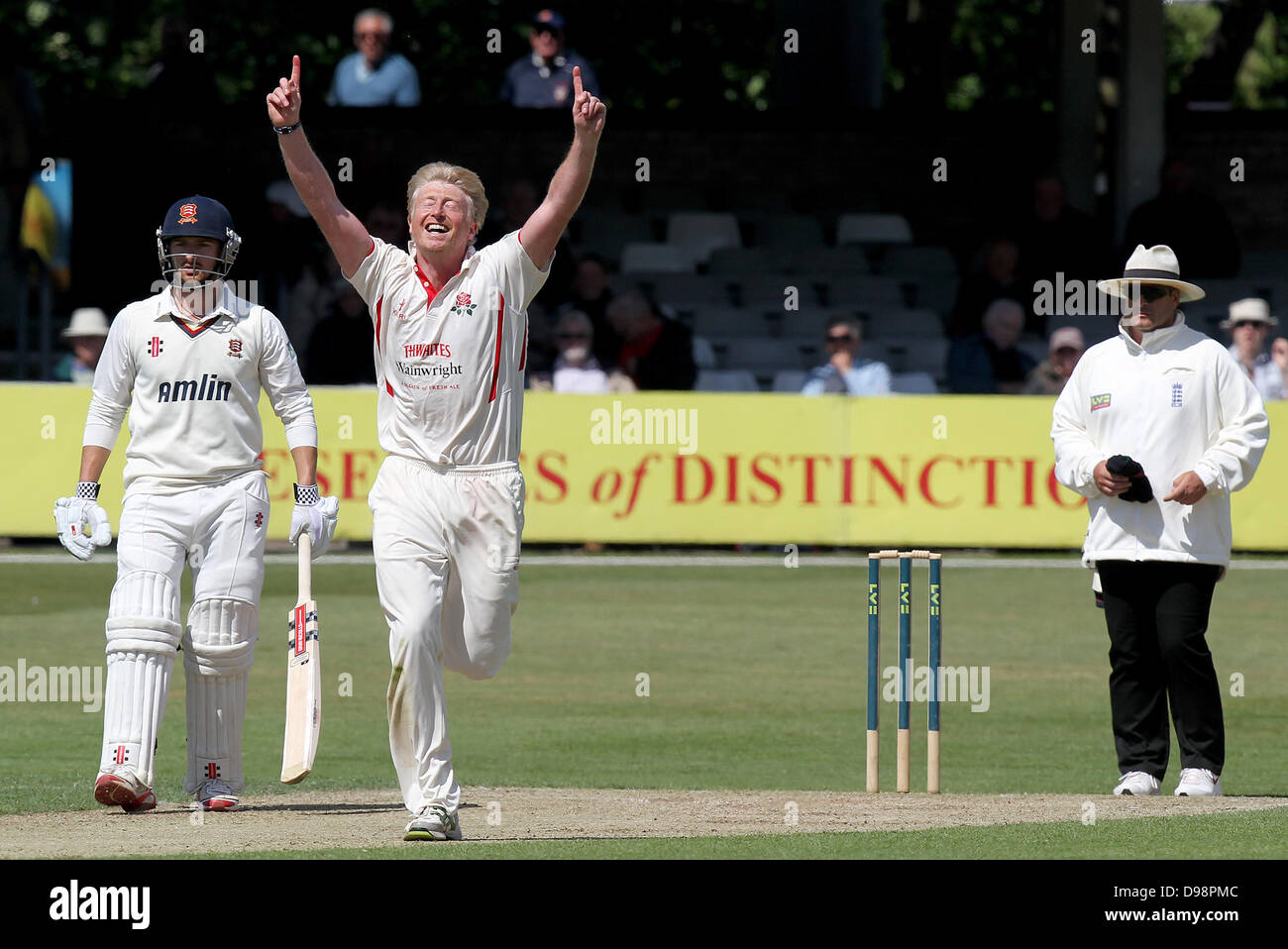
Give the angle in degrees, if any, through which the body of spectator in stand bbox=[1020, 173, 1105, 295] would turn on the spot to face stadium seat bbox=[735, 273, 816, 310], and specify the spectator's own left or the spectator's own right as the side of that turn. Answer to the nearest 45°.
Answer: approximately 90° to the spectator's own right

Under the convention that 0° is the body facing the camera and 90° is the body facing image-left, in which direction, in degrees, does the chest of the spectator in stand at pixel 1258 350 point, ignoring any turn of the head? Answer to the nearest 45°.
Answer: approximately 0°

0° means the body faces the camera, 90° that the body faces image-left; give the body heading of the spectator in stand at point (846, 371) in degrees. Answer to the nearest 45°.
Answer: approximately 0°

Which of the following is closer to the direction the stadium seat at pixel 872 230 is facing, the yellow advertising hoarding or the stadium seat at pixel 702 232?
the yellow advertising hoarding

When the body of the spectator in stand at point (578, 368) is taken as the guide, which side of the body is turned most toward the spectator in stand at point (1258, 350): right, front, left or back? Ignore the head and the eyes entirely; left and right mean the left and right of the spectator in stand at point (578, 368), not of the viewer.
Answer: left

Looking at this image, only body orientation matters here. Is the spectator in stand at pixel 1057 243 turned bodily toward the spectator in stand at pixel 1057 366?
yes

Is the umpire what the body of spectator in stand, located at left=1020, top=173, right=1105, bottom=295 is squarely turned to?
yes

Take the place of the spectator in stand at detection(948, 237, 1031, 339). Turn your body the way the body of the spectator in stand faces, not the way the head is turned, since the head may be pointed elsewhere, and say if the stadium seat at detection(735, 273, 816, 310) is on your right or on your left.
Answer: on your right
